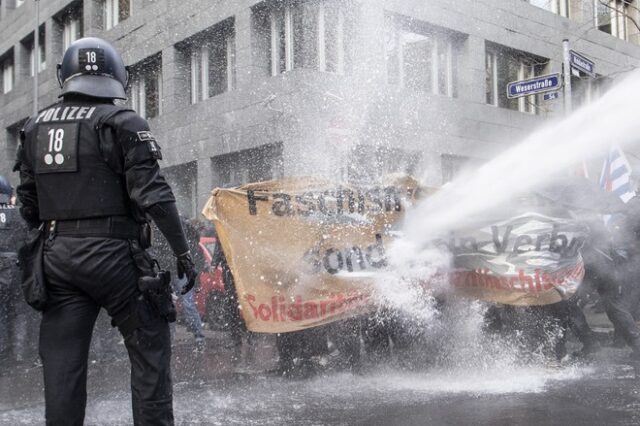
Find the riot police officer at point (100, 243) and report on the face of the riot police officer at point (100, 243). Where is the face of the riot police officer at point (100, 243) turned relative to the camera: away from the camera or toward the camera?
away from the camera

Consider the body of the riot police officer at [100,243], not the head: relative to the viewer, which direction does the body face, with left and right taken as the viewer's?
facing away from the viewer and to the right of the viewer

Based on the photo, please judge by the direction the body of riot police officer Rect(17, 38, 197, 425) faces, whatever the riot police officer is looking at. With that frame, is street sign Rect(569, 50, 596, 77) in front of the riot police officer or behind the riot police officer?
in front

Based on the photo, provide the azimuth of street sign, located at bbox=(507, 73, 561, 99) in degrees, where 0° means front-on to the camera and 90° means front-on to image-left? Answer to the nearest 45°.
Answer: approximately 45°

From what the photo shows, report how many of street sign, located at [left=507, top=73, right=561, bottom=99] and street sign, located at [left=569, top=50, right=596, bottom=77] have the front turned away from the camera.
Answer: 0

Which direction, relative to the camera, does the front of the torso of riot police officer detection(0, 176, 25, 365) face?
away from the camera

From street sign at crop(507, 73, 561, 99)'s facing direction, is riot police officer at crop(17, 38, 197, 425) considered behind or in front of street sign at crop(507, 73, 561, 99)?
in front

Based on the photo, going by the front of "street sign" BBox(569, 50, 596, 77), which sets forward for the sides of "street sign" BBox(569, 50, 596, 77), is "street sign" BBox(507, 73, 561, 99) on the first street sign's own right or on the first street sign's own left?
on the first street sign's own right

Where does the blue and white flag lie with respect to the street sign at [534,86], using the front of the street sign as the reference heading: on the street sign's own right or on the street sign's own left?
on the street sign's own left
